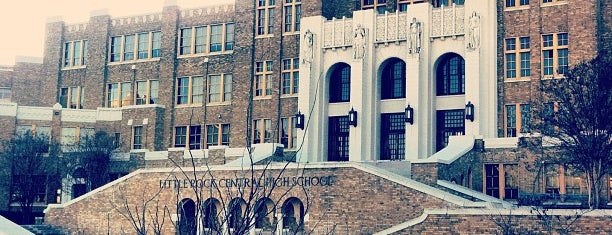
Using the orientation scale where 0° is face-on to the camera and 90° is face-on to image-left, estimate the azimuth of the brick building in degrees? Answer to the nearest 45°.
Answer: approximately 45°
